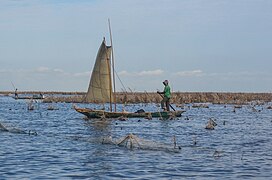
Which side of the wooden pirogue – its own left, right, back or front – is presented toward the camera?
left

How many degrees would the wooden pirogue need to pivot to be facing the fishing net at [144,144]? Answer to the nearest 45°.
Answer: approximately 90° to its left
